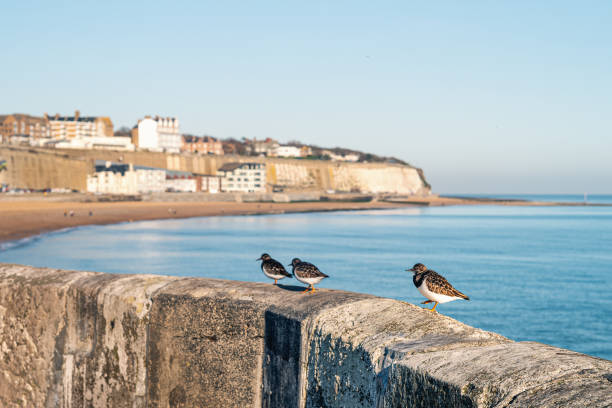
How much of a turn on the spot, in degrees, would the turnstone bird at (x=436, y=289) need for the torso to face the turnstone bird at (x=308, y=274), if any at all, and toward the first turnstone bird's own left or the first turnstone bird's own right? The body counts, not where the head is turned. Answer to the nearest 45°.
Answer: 0° — it already faces it

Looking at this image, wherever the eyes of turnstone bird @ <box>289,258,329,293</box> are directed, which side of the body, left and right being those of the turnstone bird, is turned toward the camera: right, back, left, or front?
left

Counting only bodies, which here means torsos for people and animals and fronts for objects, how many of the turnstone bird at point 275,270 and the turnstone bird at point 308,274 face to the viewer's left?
2

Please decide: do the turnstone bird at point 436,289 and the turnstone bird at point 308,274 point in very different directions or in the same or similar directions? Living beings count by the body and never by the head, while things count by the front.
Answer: same or similar directions

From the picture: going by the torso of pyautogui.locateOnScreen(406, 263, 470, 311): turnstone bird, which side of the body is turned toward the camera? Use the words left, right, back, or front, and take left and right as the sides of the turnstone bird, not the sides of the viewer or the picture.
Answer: left

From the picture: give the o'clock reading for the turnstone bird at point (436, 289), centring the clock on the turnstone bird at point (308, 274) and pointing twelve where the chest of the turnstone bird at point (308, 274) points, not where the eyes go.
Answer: the turnstone bird at point (436, 289) is roughly at 7 o'clock from the turnstone bird at point (308, 274).

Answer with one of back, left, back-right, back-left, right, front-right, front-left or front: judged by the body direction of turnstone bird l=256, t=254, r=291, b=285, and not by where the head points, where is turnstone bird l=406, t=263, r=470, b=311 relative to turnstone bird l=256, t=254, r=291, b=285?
back-left

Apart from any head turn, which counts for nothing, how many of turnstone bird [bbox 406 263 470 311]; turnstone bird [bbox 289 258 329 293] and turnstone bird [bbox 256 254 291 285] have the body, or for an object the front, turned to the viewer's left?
3

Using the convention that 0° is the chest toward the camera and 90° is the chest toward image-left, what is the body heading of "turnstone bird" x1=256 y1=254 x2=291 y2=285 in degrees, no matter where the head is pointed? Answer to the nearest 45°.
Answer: approximately 90°

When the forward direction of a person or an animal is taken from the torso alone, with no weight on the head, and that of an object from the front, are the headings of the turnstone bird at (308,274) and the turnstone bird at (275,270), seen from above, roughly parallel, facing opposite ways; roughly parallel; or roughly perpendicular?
roughly parallel

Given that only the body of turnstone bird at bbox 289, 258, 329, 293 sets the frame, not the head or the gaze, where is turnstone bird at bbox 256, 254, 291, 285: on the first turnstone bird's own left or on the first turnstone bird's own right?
on the first turnstone bird's own right

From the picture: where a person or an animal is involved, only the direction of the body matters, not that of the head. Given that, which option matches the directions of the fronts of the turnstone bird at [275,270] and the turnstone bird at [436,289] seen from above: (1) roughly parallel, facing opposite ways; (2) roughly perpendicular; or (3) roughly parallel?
roughly parallel

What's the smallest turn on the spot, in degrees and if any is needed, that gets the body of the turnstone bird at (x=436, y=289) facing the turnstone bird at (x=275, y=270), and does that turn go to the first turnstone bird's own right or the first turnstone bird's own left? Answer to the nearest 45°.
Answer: approximately 45° to the first turnstone bird's own right
